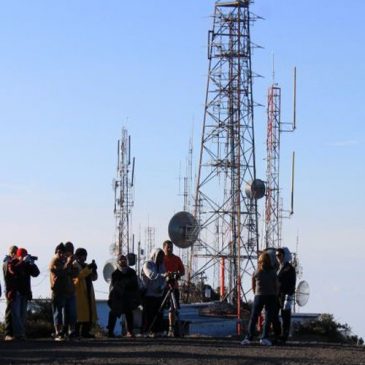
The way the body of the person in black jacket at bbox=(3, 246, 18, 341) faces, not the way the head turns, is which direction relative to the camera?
to the viewer's right

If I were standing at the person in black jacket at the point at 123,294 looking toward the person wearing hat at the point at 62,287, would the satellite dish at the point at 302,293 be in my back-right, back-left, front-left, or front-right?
back-right

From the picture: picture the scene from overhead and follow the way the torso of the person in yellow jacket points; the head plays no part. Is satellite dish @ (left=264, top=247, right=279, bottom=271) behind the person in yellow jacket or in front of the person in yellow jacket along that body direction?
in front
